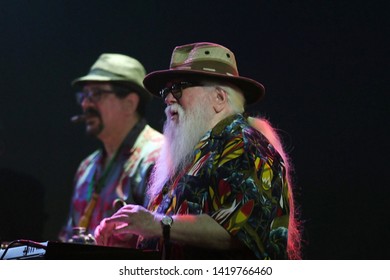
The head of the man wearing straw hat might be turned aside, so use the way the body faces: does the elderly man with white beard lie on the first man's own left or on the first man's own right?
on the first man's own left

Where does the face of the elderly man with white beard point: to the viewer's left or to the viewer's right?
to the viewer's left

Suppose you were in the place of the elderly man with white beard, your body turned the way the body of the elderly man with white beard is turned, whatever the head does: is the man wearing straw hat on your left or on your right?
on your right

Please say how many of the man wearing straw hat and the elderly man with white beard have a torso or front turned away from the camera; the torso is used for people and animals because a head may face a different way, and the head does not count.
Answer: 0

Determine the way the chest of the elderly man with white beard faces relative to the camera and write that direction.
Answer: to the viewer's left
